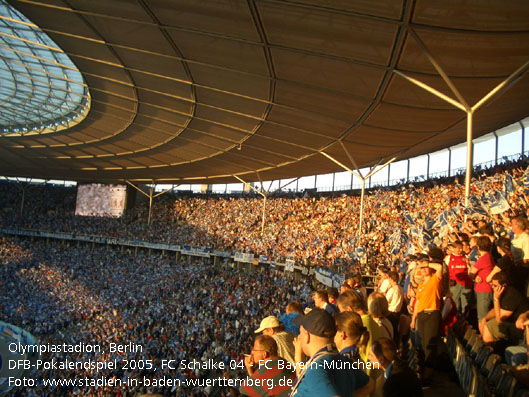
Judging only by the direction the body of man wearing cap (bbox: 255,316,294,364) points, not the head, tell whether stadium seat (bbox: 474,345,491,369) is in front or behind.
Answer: behind

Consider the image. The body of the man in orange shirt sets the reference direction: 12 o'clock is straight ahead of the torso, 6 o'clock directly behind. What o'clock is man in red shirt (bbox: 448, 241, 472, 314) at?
The man in red shirt is roughly at 5 o'clock from the man in orange shirt.

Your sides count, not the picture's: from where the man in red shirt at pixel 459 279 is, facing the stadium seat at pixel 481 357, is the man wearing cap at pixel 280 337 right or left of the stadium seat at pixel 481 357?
right

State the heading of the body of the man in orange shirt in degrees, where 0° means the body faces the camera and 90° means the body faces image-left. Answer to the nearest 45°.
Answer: approximately 45°
